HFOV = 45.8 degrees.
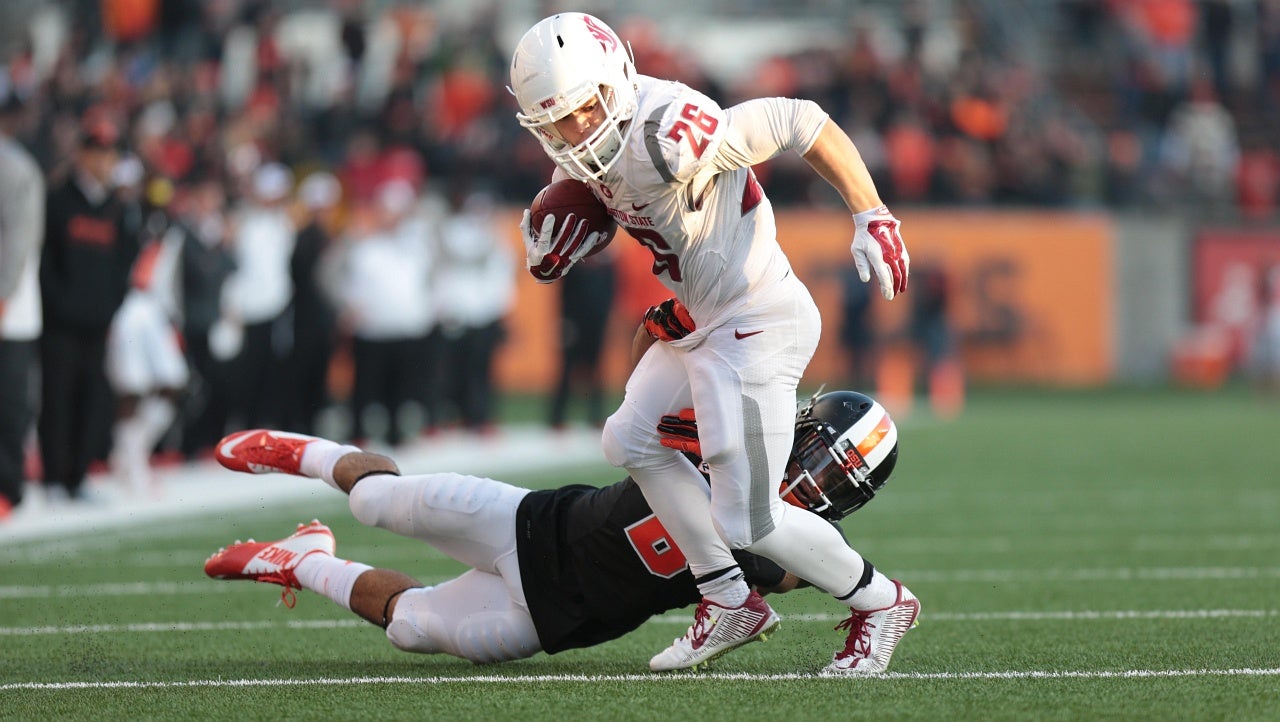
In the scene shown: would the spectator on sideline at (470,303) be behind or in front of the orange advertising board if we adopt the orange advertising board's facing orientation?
in front

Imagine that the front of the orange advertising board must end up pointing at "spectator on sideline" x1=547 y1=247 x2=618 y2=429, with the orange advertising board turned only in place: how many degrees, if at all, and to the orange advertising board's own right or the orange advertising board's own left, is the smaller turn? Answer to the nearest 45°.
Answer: approximately 45° to the orange advertising board's own right

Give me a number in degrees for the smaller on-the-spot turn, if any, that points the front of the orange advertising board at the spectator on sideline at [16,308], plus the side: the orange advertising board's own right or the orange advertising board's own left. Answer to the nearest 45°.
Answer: approximately 45° to the orange advertising board's own right

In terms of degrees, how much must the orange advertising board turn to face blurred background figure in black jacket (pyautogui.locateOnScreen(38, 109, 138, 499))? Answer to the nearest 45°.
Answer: approximately 45° to its right

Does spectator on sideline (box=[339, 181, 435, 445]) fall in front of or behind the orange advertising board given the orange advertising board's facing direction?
in front

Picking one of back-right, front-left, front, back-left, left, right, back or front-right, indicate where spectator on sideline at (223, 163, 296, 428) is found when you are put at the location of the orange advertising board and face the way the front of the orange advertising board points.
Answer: front-right

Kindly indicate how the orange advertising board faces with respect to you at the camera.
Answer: facing the viewer
